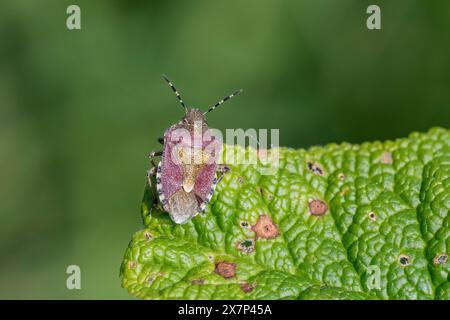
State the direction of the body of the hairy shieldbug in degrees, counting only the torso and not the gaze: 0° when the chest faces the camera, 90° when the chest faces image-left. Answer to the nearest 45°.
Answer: approximately 180°
